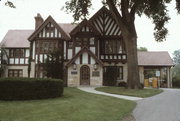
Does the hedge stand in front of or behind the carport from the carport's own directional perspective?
in front

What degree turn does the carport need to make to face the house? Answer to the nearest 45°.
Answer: approximately 45° to its right

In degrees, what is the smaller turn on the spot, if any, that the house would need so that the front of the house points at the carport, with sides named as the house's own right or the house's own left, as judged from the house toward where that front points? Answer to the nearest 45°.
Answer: approximately 135° to the house's own left

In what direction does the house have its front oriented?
toward the camera

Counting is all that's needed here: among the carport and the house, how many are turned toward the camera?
2

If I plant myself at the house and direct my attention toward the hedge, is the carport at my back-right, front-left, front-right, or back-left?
back-left

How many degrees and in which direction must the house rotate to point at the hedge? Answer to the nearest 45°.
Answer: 0° — it already faces it

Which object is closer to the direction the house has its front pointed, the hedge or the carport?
the hedge

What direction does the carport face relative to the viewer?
toward the camera
